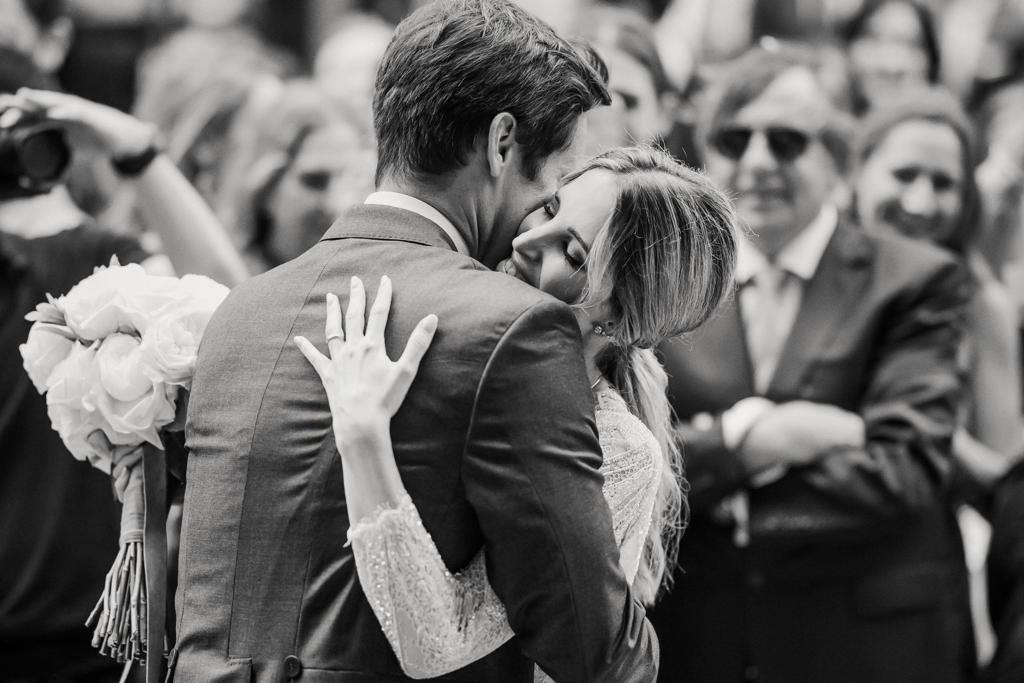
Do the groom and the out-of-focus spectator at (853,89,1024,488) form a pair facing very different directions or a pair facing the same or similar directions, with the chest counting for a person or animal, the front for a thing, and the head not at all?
very different directions

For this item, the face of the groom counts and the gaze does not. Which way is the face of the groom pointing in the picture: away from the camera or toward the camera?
away from the camera

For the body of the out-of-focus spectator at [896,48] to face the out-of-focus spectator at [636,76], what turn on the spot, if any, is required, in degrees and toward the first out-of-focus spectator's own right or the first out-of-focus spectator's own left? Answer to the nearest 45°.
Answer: approximately 45° to the first out-of-focus spectator's own right

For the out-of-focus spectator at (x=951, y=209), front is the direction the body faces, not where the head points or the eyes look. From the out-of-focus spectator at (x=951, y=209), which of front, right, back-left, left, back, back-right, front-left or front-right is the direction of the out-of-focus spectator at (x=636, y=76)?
right

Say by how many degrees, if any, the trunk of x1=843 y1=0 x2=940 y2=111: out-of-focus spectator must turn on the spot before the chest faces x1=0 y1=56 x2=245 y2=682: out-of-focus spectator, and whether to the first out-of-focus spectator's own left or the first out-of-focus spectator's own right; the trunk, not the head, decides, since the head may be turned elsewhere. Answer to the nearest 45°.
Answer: approximately 45° to the first out-of-focus spectator's own right

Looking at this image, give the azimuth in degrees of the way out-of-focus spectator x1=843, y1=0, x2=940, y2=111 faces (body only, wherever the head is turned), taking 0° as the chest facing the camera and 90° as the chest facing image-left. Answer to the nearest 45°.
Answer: approximately 0°

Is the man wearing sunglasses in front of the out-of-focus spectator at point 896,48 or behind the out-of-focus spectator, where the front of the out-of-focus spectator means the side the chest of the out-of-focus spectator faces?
in front

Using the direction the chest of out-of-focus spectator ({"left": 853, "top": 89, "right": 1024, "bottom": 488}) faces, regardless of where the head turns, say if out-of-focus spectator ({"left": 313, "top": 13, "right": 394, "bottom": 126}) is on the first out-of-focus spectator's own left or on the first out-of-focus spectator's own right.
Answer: on the first out-of-focus spectator's own right

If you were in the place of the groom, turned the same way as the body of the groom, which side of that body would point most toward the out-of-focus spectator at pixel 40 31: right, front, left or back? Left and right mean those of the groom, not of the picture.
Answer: left

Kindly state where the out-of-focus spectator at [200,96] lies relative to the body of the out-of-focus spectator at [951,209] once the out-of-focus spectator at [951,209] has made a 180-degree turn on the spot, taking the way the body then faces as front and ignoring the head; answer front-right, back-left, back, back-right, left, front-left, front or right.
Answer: left

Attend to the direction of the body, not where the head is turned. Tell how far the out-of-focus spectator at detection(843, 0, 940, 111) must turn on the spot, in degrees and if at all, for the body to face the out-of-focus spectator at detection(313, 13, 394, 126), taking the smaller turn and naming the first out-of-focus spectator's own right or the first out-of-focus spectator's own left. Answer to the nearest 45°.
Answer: approximately 90° to the first out-of-focus spectator's own right

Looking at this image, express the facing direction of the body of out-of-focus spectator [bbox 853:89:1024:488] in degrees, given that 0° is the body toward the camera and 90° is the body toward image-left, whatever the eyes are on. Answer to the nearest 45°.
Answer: approximately 0°

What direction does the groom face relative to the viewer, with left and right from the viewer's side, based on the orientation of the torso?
facing away from the viewer and to the right of the viewer

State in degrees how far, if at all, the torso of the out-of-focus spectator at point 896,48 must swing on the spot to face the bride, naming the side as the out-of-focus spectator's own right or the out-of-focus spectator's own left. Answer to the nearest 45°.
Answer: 0° — they already face them
